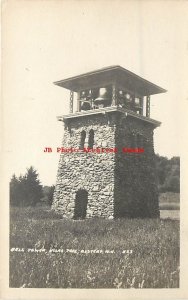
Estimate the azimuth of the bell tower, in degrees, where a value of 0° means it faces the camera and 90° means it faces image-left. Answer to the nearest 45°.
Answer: approximately 45°
